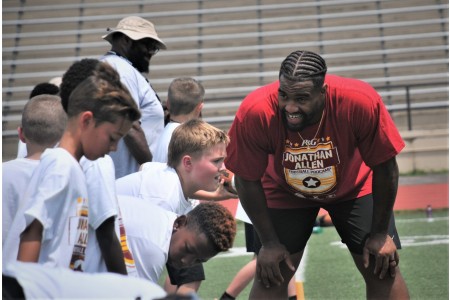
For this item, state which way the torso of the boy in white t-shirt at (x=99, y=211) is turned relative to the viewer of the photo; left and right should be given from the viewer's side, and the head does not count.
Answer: facing to the right of the viewer

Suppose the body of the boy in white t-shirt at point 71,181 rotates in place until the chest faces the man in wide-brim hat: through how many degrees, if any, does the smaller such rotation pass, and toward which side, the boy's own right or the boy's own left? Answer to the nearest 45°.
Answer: approximately 90° to the boy's own left

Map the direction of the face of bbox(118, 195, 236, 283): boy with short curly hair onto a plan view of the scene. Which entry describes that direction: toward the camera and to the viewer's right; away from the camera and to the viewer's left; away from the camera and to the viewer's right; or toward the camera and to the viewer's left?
toward the camera and to the viewer's right

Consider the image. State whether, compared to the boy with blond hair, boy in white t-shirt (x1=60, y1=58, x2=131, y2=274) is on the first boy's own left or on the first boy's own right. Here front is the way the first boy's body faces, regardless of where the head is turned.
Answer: on the first boy's own right

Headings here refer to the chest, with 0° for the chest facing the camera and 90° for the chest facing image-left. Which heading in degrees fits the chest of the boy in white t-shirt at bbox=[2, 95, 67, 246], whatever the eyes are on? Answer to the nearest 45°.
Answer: approximately 180°

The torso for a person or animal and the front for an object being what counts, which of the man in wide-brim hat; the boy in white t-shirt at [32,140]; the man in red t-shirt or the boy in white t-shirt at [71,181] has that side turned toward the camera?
the man in red t-shirt

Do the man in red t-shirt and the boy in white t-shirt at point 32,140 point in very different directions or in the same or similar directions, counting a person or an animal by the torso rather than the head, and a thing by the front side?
very different directions

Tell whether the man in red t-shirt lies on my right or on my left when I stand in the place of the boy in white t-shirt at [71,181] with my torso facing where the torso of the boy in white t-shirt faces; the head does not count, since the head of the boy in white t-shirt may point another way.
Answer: on my left

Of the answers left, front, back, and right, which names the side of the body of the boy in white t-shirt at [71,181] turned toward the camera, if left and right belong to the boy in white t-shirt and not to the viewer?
right

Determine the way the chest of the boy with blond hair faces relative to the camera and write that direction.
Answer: to the viewer's right
